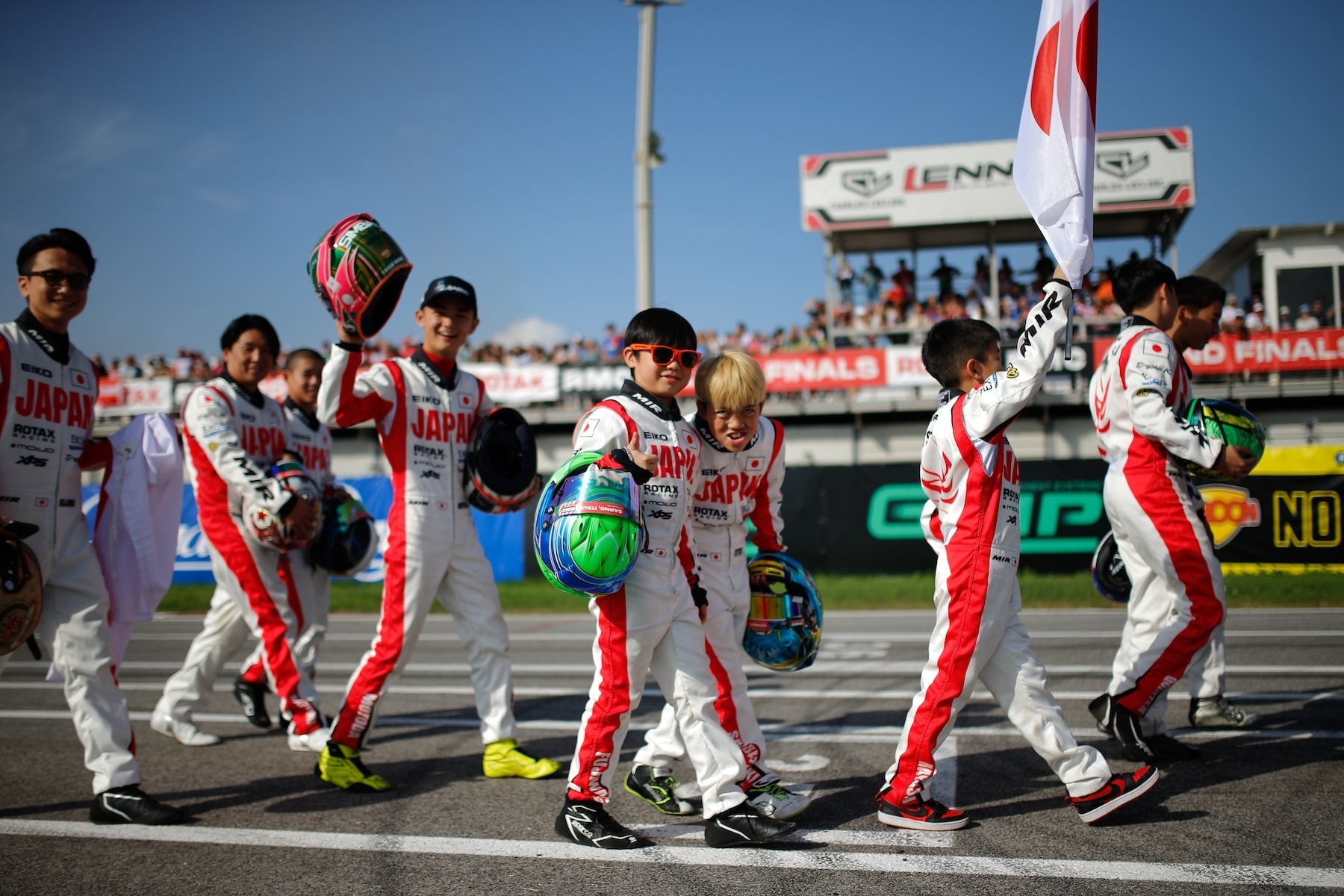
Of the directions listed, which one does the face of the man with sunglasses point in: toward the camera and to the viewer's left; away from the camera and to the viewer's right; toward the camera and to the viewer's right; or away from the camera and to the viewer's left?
toward the camera and to the viewer's right

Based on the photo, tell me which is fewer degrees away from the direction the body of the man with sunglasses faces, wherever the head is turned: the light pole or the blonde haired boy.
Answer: the blonde haired boy

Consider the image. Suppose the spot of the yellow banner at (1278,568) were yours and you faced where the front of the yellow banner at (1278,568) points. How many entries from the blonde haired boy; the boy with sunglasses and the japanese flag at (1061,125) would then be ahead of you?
3

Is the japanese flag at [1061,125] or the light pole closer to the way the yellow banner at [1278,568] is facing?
the japanese flag

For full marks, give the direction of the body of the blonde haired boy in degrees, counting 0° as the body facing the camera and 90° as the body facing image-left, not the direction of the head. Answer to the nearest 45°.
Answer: approximately 315°

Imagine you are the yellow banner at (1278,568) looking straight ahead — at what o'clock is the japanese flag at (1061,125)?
The japanese flag is roughly at 12 o'clock from the yellow banner.

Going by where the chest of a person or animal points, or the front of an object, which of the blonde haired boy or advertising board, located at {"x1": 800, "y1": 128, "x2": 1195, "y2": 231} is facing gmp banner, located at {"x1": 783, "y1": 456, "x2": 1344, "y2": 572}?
the advertising board

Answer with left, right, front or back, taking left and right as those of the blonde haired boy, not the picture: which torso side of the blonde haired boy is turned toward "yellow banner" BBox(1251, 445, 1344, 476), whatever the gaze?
left

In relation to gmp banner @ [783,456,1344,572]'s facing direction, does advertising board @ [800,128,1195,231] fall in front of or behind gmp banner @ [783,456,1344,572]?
behind

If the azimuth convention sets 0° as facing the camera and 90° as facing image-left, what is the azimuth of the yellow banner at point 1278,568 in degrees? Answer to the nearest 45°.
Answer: approximately 0°

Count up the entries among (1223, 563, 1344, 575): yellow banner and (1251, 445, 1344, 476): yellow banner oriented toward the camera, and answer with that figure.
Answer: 2

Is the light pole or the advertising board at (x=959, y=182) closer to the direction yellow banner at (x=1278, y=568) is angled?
the light pole

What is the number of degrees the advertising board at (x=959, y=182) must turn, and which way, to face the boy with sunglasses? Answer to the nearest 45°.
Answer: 0° — it already faces them
